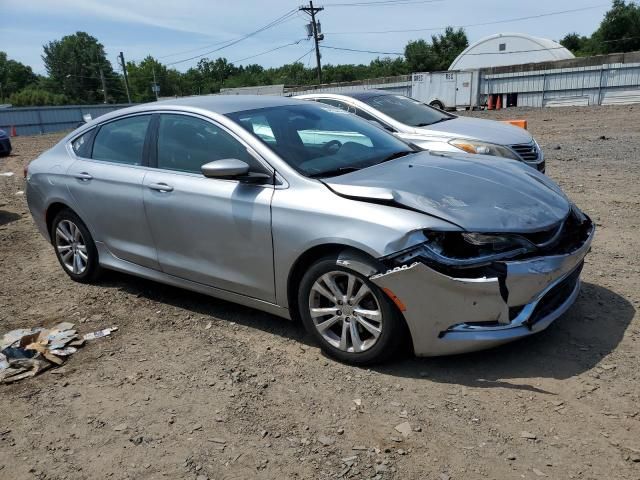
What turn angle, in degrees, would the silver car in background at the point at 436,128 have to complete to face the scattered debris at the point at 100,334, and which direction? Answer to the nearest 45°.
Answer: approximately 90° to its right

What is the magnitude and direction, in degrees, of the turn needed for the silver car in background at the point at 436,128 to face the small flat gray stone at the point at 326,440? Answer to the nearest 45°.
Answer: approximately 45° to its right

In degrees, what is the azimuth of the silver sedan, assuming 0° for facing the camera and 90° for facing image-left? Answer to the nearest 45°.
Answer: approximately 315°

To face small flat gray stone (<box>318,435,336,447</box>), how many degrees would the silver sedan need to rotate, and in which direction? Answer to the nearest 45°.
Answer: approximately 45° to its right

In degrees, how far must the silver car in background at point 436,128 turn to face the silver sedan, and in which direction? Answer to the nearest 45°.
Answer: approximately 45° to its right

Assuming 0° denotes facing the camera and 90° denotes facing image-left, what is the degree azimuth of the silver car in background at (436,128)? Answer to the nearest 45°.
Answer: approximately 315°

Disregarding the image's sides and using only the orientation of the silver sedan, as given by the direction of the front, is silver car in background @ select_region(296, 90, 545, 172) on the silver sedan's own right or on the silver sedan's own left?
on the silver sedan's own left
